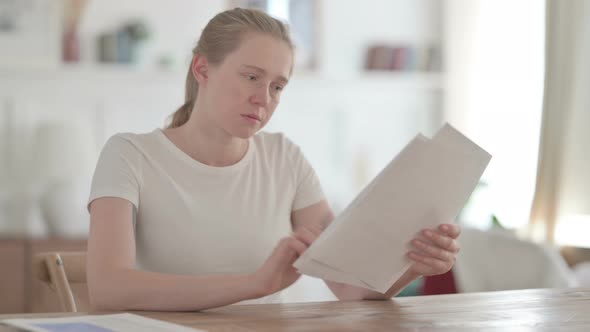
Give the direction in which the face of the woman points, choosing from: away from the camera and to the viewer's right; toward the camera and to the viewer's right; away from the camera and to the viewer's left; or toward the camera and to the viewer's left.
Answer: toward the camera and to the viewer's right

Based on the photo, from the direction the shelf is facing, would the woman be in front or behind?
in front

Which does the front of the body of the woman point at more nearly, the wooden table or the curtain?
the wooden table

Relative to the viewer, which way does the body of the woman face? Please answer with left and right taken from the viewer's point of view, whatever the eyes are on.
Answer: facing the viewer and to the right of the viewer

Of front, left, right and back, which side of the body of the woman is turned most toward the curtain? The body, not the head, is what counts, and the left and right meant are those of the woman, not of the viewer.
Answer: left

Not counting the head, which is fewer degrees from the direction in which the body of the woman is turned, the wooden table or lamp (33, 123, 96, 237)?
the wooden table

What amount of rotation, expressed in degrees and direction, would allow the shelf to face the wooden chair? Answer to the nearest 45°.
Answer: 0° — it already faces it

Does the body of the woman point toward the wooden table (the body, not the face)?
yes

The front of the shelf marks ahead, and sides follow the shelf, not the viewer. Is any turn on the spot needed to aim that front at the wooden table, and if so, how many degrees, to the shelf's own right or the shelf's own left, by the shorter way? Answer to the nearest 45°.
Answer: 0° — it already faces it

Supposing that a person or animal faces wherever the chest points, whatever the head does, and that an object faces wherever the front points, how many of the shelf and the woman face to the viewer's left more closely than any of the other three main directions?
0

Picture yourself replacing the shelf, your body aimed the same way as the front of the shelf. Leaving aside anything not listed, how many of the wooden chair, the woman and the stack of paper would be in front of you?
3
